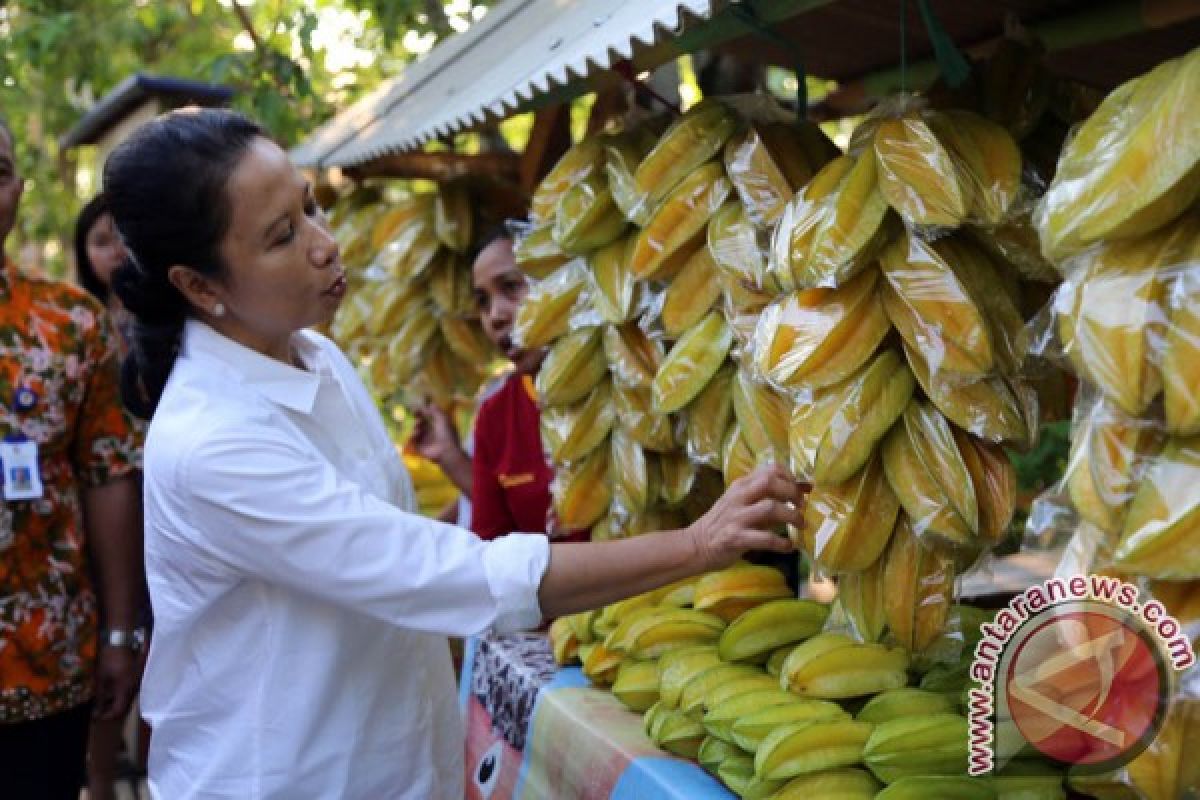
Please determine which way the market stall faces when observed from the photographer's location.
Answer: facing the viewer and to the left of the viewer

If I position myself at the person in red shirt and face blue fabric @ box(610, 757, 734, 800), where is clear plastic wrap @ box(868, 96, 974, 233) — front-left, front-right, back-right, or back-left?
front-left

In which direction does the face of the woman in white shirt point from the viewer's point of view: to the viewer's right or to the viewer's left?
to the viewer's right

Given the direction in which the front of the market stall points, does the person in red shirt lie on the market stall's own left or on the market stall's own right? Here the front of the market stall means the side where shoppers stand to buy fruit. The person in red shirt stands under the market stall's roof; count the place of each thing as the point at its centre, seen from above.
on the market stall's own right
